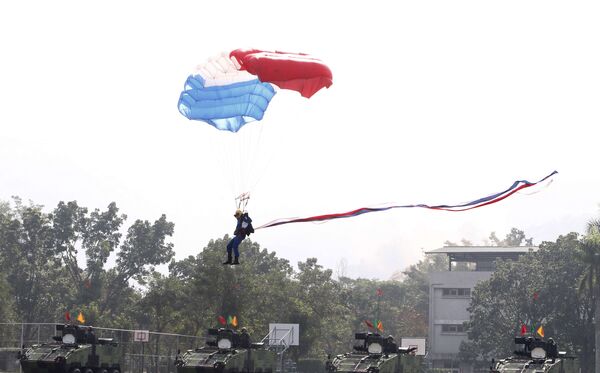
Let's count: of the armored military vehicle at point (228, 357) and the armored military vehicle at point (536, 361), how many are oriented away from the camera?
0

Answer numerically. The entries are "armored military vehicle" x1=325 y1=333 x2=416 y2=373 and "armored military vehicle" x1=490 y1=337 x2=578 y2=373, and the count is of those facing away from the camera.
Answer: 0

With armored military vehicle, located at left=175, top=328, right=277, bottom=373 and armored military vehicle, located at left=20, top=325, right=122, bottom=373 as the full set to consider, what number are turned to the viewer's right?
0

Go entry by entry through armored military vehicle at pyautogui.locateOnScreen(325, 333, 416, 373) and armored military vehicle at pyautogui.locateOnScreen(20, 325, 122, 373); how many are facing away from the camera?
0

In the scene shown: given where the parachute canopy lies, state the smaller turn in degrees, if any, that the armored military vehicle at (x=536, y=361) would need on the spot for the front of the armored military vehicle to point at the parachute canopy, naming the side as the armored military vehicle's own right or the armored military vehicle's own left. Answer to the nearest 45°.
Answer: approximately 45° to the armored military vehicle's own right

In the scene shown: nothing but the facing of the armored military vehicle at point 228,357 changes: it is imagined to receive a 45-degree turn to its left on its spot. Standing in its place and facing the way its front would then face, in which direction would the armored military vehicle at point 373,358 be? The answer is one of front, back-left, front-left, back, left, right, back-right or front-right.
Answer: left

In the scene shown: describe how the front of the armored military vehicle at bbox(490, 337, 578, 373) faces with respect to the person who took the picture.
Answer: facing the viewer and to the left of the viewer

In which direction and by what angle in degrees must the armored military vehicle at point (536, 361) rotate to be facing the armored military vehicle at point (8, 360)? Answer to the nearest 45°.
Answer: approximately 45° to its right

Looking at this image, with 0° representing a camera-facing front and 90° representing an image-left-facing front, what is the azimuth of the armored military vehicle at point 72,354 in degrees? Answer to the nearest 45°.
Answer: approximately 45°

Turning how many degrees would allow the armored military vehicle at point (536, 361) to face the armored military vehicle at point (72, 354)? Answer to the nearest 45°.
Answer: approximately 45° to its right
